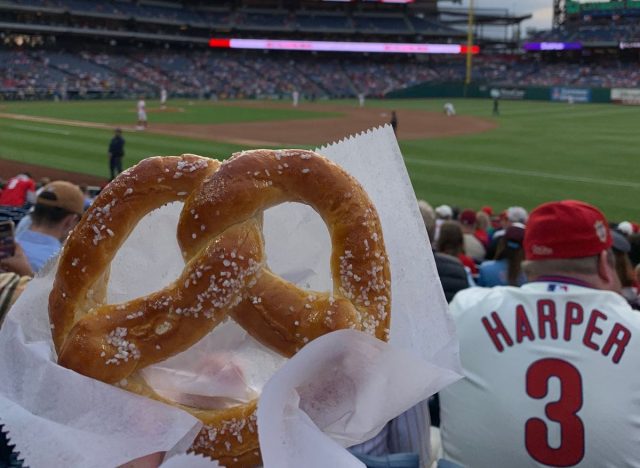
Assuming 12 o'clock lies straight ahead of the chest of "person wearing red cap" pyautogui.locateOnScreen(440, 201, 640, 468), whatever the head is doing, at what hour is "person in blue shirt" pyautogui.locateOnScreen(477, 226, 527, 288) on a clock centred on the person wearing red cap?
The person in blue shirt is roughly at 12 o'clock from the person wearing red cap.

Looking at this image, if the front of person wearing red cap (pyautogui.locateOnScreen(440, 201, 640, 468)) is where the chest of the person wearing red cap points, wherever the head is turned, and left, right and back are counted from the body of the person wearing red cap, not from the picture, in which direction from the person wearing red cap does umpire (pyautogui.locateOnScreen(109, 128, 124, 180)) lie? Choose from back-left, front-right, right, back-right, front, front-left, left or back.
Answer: front-left

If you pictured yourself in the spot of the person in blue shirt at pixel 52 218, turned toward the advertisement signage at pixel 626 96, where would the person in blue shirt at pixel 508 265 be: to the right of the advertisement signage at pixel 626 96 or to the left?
right

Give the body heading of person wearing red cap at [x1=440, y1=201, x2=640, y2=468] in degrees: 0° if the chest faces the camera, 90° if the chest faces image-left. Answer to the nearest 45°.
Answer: approximately 180°

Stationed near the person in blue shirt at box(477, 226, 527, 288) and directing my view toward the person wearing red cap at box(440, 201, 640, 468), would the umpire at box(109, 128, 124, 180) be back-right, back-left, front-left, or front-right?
back-right

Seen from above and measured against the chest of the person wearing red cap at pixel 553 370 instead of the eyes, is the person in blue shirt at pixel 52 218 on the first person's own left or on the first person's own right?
on the first person's own left

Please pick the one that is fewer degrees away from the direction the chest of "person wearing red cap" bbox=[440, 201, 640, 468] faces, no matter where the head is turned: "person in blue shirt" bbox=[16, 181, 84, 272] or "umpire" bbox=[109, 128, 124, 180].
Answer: the umpire
